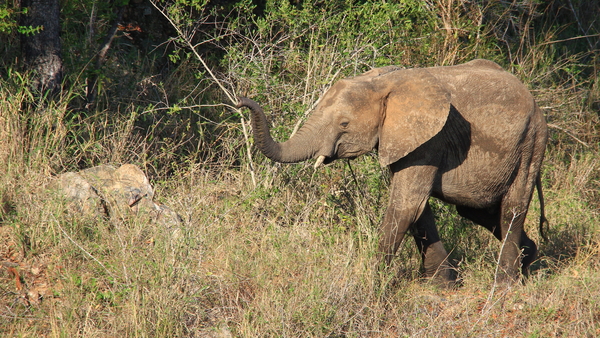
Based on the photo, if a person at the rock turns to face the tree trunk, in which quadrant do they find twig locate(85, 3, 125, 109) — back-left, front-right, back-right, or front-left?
front-right

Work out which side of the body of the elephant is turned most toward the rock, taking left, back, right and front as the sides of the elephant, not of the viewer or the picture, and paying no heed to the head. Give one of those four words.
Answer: front

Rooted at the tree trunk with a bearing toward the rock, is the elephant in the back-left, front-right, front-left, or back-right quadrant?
front-left

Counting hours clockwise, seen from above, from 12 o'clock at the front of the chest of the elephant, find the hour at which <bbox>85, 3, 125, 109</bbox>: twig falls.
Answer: The twig is roughly at 1 o'clock from the elephant.

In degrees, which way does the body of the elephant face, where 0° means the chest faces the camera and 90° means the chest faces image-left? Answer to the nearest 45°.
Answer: approximately 90°

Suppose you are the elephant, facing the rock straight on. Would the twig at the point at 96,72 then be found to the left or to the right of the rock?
right
